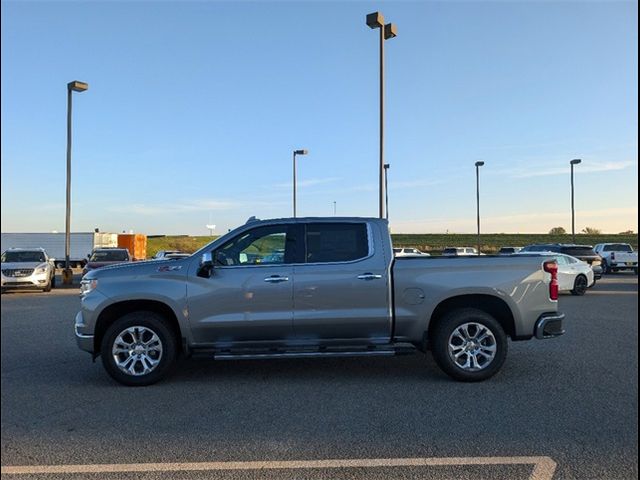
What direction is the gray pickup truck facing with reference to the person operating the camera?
facing to the left of the viewer

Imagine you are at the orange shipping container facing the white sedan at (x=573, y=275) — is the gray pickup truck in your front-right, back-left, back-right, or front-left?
front-right

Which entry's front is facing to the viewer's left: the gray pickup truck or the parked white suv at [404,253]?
the gray pickup truck

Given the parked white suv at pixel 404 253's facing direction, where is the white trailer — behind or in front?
behind

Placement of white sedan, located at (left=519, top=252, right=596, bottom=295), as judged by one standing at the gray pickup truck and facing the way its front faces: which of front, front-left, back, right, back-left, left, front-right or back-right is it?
back-right

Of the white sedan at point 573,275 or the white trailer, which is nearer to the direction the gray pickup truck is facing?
the white trailer

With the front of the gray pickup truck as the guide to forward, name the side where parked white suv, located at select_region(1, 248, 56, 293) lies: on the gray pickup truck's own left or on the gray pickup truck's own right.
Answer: on the gray pickup truck's own right

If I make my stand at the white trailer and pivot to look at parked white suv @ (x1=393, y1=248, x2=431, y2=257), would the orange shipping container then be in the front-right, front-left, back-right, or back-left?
front-left
